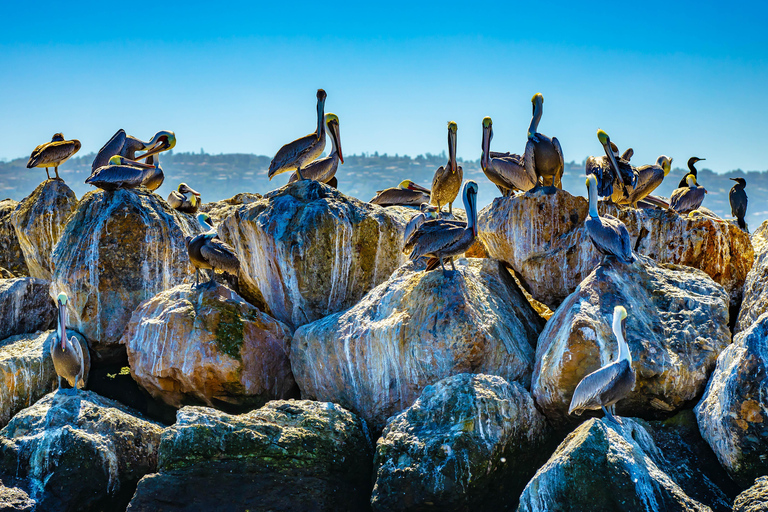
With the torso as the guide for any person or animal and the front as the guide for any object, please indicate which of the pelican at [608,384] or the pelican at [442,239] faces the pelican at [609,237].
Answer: the pelican at [442,239]

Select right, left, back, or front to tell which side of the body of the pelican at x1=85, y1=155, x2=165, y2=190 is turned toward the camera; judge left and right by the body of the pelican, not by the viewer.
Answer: right

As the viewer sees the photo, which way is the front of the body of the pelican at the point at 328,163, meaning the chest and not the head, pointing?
to the viewer's right

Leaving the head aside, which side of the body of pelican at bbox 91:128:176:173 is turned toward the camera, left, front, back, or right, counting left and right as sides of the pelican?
right

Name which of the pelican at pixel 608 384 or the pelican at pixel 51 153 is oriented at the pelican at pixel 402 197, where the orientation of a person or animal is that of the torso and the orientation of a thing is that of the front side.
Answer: the pelican at pixel 51 153

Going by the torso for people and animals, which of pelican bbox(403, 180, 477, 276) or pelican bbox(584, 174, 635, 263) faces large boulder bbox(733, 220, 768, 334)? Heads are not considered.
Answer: pelican bbox(403, 180, 477, 276)

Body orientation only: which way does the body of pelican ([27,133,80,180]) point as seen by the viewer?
to the viewer's right

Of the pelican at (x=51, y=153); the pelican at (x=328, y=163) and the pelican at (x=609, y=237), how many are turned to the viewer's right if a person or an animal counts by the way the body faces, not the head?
2

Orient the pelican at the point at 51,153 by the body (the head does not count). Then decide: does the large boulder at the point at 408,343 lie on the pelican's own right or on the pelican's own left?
on the pelican's own right

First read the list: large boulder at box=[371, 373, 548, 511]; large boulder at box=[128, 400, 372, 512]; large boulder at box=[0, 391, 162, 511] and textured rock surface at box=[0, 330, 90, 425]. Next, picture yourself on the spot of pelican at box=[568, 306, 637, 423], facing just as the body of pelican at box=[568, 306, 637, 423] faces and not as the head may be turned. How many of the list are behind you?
4

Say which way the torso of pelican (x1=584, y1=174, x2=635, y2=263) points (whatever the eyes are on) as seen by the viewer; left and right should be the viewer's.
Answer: facing away from the viewer and to the left of the viewer

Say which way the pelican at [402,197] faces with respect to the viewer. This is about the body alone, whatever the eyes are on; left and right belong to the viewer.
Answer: facing to the right of the viewer
